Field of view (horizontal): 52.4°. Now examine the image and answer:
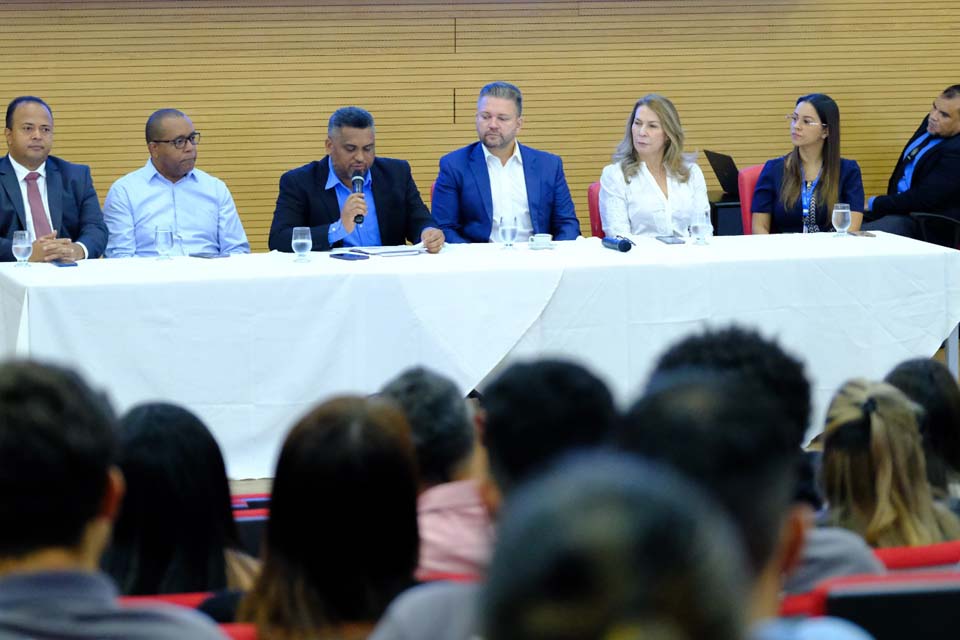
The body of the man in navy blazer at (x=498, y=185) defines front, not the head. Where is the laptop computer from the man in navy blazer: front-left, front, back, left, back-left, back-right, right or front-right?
back-left

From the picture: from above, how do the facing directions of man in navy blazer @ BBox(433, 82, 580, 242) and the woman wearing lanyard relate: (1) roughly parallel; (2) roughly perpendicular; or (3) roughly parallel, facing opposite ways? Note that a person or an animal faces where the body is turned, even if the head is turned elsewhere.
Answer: roughly parallel

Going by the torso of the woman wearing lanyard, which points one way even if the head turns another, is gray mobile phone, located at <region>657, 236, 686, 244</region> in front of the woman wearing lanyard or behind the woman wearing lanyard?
in front

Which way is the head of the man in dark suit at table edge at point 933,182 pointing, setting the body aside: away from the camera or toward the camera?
toward the camera

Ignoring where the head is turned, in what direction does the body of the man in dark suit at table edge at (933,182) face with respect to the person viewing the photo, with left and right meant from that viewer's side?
facing the viewer and to the left of the viewer

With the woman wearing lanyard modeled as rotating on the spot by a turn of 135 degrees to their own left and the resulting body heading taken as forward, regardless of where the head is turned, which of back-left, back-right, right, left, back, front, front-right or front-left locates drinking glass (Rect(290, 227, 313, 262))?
back

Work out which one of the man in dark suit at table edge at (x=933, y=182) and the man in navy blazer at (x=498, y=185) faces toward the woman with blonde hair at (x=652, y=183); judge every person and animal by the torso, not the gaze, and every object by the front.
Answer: the man in dark suit at table edge

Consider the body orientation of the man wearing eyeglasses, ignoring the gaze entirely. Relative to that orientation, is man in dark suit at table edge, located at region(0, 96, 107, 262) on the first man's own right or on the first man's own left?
on the first man's own right

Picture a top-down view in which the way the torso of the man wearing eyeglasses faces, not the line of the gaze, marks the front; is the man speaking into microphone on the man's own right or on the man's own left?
on the man's own left

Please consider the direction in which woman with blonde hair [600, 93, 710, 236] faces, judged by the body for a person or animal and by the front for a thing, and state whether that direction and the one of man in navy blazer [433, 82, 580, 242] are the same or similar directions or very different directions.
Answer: same or similar directions

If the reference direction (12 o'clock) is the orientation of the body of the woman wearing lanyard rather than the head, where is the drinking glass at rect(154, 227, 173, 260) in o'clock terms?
The drinking glass is roughly at 2 o'clock from the woman wearing lanyard.

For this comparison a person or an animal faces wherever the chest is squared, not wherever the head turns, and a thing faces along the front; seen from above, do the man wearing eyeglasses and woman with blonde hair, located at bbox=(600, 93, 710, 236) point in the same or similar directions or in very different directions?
same or similar directions

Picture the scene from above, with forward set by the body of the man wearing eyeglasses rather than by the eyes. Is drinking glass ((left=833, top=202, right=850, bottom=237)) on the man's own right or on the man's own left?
on the man's own left

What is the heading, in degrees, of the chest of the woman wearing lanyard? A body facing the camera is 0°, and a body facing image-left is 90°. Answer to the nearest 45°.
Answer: approximately 0°

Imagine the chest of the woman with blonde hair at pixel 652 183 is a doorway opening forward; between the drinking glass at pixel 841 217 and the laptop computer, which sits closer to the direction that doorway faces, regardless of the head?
the drinking glass

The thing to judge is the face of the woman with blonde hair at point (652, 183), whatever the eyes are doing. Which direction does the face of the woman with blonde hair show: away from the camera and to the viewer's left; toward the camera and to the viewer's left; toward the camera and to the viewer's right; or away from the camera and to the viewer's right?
toward the camera and to the viewer's left

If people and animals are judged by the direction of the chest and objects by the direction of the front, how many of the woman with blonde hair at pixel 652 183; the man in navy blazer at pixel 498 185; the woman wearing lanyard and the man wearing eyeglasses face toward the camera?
4

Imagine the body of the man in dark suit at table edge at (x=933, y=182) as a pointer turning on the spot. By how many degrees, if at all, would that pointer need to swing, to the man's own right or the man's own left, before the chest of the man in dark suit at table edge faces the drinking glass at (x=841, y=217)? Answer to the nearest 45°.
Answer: approximately 45° to the man's own left

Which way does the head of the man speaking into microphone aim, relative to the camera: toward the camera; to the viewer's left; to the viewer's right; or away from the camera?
toward the camera

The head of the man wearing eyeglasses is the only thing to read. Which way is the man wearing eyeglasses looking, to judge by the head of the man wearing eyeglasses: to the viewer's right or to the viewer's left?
to the viewer's right

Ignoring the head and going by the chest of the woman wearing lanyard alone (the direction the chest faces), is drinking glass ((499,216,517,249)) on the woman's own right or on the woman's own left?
on the woman's own right
